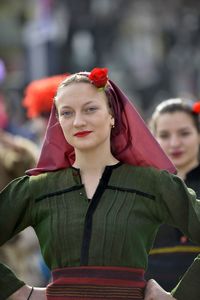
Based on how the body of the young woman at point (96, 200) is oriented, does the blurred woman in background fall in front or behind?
behind

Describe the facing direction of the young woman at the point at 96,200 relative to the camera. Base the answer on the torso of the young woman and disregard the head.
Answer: toward the camera

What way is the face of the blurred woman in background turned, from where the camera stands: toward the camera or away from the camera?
toward the camera
